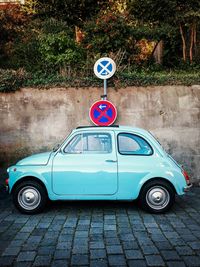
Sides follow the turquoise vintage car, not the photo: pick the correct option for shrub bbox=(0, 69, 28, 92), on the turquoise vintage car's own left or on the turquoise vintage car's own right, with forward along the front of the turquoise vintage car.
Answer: on the turquoise vintage car's own right

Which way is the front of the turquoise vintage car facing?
to the viewer's left

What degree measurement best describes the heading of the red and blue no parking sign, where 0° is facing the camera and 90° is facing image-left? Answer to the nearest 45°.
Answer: approximately 0°

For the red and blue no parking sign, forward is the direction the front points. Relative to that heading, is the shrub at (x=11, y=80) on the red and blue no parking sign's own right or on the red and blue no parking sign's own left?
on the red and blue no parking sign's own right

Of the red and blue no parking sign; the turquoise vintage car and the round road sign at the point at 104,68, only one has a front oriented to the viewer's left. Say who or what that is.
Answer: the turquoise vintage car

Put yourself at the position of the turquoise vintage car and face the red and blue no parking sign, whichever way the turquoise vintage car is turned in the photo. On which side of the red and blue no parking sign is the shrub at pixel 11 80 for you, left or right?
left

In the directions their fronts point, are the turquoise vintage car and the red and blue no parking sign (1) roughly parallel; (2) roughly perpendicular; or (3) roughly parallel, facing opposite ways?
roughly perpendicular

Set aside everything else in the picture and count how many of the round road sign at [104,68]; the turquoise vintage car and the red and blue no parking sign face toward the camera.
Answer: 2

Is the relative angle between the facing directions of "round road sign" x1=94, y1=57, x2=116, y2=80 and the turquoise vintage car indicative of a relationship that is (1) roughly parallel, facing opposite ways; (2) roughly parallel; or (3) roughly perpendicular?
roughly perpendicular
